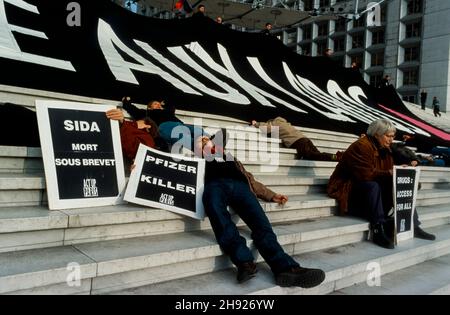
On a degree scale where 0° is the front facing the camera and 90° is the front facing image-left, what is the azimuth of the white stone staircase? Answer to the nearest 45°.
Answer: approximately 315°

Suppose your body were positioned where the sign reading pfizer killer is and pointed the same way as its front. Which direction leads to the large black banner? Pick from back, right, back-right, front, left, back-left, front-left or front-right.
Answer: back

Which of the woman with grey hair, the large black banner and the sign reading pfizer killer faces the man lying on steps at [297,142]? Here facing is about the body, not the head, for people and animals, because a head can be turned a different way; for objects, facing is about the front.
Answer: the large black banner

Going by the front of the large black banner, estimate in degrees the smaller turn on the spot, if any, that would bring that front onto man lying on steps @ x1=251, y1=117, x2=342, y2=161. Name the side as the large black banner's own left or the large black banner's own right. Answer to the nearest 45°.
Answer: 0° — it already faces them

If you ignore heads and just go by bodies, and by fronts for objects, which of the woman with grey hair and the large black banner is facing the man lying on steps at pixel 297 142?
the large black banner

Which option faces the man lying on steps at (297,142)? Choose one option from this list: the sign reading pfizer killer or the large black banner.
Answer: the large black banner

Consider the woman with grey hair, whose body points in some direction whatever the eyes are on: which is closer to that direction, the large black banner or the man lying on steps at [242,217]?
the man lying on steps

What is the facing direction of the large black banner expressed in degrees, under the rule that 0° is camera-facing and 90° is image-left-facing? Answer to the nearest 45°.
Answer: approximately 315°
